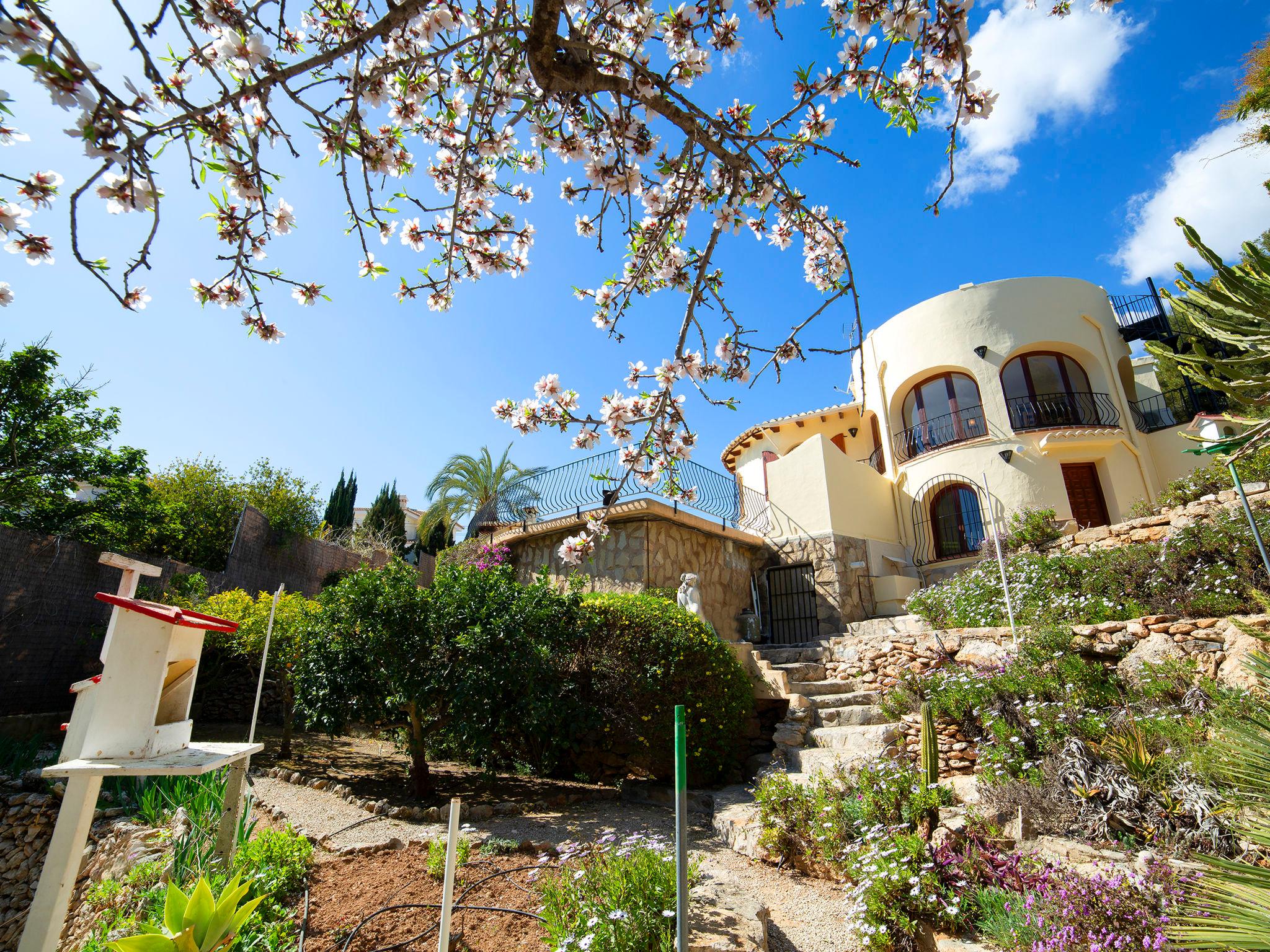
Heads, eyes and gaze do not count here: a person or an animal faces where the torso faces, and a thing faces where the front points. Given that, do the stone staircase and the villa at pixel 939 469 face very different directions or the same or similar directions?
same or similar directions

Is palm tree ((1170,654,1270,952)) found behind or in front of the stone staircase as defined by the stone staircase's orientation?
in front

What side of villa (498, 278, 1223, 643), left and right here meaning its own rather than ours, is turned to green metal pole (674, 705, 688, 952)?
front

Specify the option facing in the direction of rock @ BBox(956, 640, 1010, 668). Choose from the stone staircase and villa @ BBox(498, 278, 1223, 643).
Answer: the villa

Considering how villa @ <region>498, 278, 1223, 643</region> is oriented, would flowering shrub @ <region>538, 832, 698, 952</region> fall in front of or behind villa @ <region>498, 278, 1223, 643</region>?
in front

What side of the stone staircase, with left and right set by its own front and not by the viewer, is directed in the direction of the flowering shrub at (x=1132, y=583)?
left

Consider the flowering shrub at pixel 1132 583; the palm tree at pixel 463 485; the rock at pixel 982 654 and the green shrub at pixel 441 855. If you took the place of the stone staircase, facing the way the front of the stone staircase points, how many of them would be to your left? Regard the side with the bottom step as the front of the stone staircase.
2

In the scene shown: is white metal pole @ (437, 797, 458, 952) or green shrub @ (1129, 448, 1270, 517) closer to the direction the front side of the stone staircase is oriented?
the white metal pole

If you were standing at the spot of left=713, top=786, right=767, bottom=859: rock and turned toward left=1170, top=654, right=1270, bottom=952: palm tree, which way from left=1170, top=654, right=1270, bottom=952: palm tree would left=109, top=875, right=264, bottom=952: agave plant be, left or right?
right

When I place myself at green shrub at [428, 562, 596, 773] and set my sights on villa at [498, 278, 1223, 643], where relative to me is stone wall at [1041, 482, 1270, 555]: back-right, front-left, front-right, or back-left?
front-right

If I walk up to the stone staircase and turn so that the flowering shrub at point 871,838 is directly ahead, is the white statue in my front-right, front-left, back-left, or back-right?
back-right

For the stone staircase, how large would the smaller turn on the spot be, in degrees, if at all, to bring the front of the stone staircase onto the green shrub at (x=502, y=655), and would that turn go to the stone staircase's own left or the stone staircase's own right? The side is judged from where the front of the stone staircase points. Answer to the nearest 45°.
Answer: approximately 45° to the stone staircase's own right

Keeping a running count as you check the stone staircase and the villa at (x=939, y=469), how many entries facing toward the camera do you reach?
2

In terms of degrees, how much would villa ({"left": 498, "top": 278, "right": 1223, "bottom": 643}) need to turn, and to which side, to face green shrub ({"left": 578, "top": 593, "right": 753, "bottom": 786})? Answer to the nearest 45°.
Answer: approximately 45° to its right

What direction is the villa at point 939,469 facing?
toward the camera

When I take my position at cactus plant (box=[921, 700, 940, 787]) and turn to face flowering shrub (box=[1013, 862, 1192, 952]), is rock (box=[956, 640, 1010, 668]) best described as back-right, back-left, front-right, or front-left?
back-left

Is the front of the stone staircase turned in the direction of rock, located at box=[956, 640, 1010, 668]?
no

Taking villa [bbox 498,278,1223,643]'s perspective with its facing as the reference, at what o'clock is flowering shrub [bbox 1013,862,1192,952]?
The flowering shrub is roughly at 12 o'clock from the villa.

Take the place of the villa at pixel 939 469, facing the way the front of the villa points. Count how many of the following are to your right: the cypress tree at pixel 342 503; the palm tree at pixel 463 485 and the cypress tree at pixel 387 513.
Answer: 3

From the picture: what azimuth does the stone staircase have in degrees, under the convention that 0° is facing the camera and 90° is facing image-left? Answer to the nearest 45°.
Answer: approximately 0°
